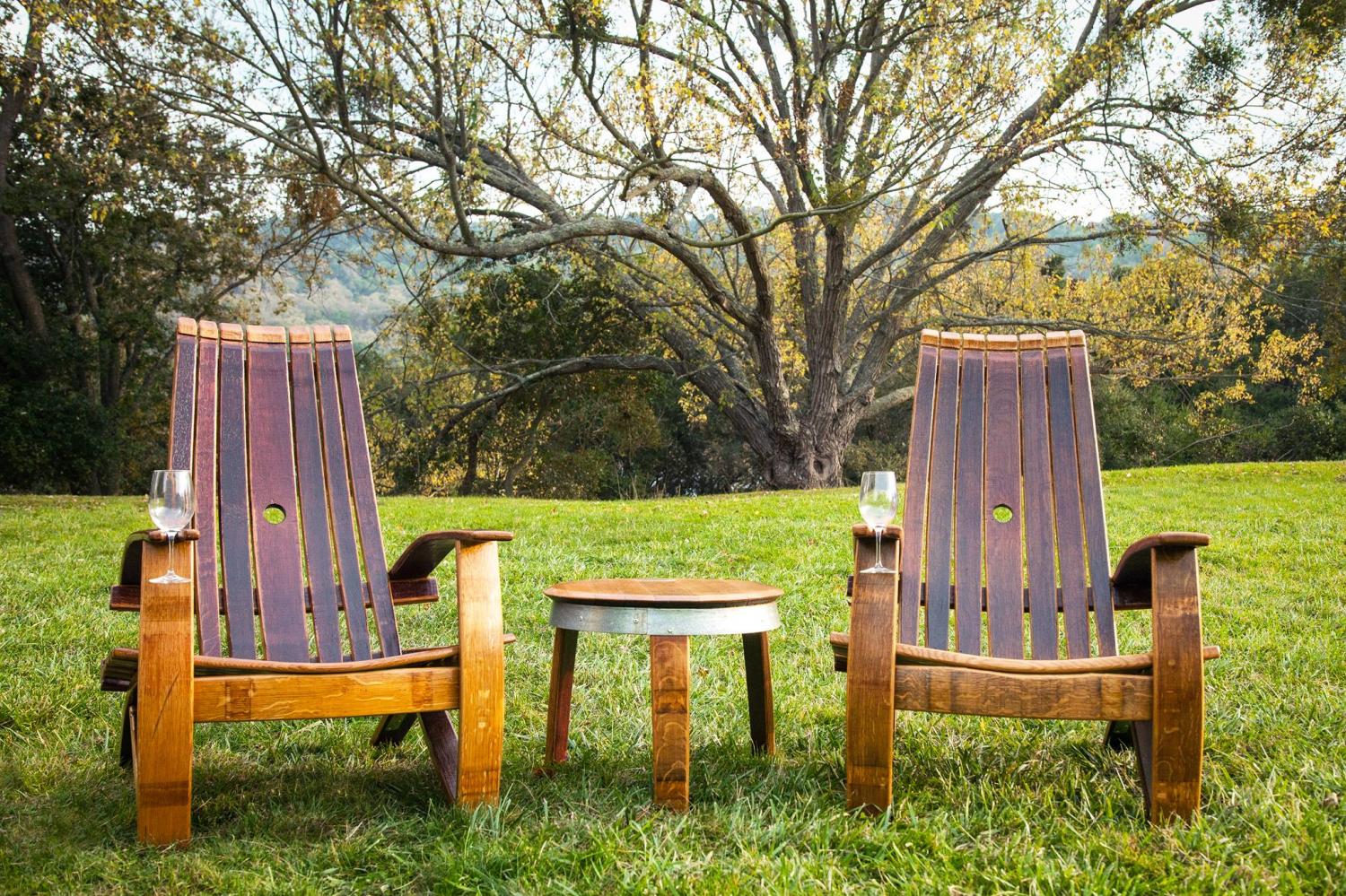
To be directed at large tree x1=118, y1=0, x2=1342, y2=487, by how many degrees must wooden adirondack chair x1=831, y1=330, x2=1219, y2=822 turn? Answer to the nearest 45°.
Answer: approximately 180°

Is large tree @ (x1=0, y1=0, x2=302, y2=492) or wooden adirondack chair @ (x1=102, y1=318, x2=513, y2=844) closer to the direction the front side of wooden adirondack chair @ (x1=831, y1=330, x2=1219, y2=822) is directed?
the wooden adirondack chair

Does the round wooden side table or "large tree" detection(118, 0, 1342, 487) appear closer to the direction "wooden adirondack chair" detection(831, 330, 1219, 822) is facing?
the round wooden side table

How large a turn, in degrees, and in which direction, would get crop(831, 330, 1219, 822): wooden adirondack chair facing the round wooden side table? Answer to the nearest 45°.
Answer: approximately 45° to its right

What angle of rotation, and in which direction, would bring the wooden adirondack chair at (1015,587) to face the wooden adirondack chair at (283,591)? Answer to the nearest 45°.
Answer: approximately 90° to its right

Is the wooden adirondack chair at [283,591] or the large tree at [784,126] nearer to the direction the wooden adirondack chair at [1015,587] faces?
the wooden adirondack chair

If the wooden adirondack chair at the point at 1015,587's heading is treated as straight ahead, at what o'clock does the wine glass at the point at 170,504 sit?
The wine glass is roughly at 2 o'clock from the wooden adirondack chair.

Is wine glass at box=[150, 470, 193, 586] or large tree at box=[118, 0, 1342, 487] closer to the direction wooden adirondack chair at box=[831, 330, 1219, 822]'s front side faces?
the wine glass

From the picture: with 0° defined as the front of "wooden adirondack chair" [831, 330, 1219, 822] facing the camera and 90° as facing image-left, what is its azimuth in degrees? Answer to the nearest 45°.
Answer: approximately 0°

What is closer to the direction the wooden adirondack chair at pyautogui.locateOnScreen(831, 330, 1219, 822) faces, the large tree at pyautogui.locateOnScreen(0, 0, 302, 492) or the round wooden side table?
the round wooden side table
